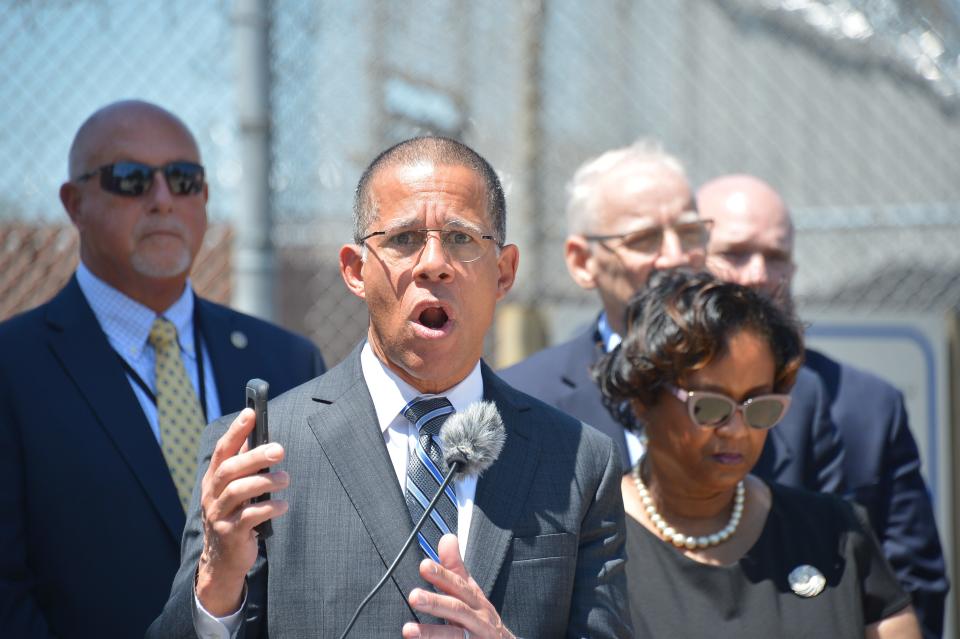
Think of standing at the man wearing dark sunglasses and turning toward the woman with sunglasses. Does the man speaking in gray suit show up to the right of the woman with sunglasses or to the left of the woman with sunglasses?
right

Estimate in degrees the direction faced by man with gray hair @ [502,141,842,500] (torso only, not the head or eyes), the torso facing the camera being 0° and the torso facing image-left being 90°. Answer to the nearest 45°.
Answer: approximately 315°

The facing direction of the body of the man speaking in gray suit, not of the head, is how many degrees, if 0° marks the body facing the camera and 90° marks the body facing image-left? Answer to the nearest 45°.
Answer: approximately 0°

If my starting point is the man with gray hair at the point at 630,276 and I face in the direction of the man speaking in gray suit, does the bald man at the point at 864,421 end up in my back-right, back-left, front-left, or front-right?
back-left

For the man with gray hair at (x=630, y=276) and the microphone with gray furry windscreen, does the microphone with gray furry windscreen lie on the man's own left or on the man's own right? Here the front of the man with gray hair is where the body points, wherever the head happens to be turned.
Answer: on the man's own right

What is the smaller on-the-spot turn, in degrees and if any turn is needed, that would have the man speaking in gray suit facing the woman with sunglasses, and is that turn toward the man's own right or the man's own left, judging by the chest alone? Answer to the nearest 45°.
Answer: approximately 135° to the man's own left

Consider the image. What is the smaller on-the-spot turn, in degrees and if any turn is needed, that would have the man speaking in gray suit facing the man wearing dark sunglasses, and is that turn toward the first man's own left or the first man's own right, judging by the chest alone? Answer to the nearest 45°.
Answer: approximately 135° to the first man's own right

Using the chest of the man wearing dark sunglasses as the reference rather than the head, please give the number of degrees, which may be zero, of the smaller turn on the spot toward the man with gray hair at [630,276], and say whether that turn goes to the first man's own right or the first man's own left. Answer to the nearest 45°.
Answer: approximately 45° to the first man's own left
